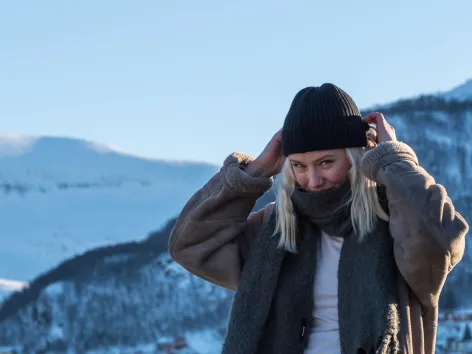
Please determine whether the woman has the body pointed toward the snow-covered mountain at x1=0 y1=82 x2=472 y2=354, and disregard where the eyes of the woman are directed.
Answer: no

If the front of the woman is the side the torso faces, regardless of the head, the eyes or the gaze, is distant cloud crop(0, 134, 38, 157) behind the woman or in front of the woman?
behind

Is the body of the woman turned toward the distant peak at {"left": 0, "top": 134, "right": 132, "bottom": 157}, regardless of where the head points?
no

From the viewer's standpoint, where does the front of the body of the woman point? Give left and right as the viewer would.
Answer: facing the viewer

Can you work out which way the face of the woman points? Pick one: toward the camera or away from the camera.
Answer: toward the camera
